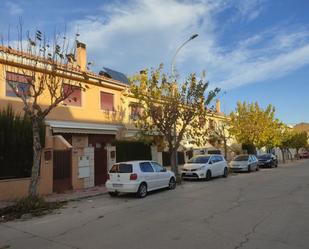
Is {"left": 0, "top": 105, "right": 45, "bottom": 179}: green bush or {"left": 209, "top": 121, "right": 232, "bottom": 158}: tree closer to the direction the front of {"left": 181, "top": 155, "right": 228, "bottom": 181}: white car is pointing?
the green bush

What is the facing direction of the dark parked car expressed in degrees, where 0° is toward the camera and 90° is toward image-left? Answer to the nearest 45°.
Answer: approximately 45°

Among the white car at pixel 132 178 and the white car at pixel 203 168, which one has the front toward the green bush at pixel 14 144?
the white car at pixel 203 168

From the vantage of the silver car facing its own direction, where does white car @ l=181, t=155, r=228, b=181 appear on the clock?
The white car is roughly at 11 o'clock from the silver car.

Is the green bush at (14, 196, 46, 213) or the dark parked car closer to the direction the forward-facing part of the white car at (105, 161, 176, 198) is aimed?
the dark parked car

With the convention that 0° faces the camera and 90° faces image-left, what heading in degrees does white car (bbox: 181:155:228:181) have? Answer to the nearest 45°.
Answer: approximately 45°

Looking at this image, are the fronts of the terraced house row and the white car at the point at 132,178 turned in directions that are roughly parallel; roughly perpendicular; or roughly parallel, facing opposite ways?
roughly perpendicular

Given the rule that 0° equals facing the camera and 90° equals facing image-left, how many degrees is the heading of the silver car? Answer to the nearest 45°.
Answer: approximately 45°

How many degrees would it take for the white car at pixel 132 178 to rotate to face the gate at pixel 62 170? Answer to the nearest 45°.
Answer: approximately 90° to its left

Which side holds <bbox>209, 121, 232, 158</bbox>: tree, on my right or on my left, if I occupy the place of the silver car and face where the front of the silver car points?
on my right

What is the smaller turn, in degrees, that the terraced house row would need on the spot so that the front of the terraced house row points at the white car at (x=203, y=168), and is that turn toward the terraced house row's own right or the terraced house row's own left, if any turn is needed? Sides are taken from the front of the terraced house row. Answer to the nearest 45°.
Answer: approximately 45° to the terraced house row's own left

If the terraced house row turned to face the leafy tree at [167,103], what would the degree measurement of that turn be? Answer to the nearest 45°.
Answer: approximately 45° to its left

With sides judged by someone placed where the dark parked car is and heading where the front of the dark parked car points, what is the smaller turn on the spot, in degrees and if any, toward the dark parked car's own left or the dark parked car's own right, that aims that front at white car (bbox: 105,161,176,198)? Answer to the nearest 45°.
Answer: approximately 45° to the dark parked car's own left

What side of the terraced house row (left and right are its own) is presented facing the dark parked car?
left

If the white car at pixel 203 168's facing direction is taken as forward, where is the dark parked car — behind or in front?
behind
